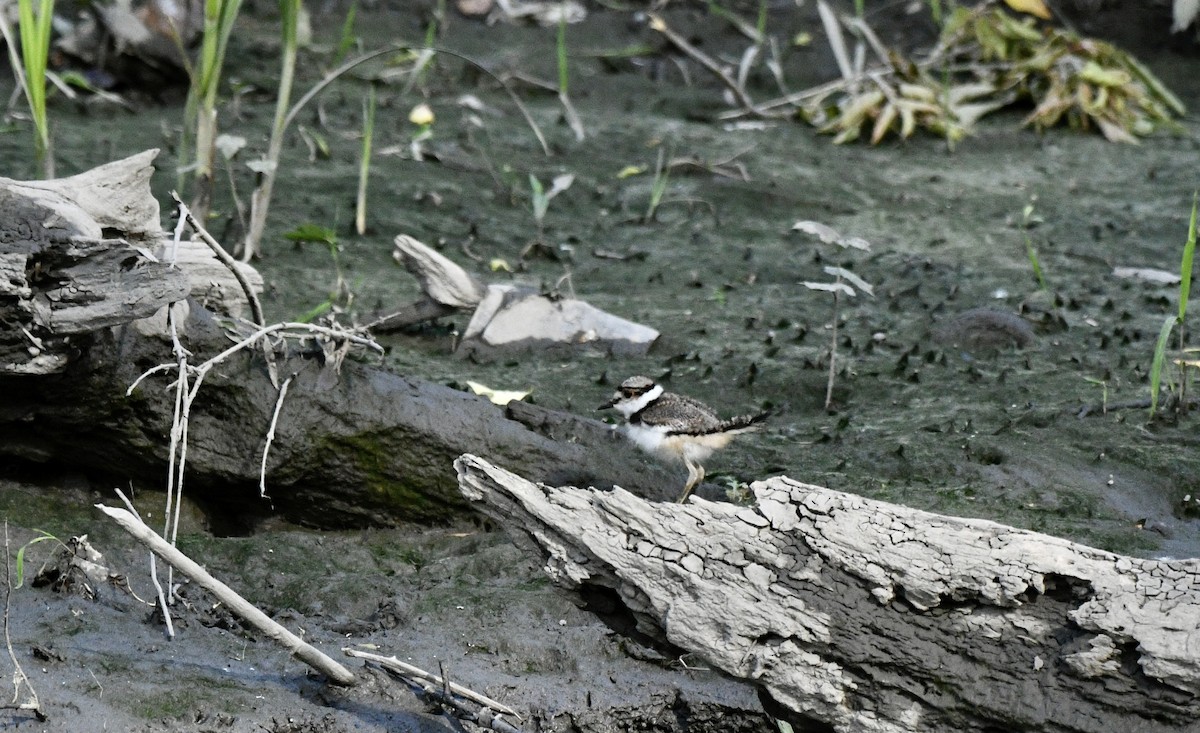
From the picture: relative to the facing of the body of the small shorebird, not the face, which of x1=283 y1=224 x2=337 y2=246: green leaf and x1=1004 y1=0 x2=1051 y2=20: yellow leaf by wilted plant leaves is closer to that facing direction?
the green leaf

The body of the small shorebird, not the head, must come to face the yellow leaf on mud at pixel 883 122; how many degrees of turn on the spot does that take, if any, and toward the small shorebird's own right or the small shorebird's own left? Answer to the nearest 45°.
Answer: approximately 90° to the small shorebird's own right

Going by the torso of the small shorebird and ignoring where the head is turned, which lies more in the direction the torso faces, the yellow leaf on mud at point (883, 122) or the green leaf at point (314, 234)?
the green leaf

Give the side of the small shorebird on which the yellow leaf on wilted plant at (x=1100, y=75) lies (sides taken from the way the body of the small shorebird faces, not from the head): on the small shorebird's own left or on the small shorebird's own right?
on the small shorebird's own right

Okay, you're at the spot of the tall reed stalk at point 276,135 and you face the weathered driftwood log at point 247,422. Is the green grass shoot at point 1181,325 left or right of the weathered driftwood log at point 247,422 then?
left

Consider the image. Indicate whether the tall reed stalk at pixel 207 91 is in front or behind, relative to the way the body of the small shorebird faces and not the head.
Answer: in front

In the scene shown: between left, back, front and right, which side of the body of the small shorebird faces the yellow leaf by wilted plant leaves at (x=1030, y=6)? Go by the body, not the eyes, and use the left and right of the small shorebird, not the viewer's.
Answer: right

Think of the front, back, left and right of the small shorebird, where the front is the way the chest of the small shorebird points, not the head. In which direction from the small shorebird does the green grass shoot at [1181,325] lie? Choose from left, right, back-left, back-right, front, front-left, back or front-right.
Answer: back

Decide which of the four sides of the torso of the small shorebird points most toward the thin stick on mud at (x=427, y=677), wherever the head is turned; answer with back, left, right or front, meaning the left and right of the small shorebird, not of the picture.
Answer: left

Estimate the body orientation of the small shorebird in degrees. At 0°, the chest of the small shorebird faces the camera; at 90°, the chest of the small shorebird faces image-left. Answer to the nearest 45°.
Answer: approximately 90°

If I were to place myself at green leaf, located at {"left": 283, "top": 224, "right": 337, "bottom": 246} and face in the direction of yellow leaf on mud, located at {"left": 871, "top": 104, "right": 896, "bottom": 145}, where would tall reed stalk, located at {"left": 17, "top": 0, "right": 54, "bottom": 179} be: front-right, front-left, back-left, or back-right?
back-left
